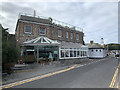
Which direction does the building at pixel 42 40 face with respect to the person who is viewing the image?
facing the viewer and to the right of the viewer
